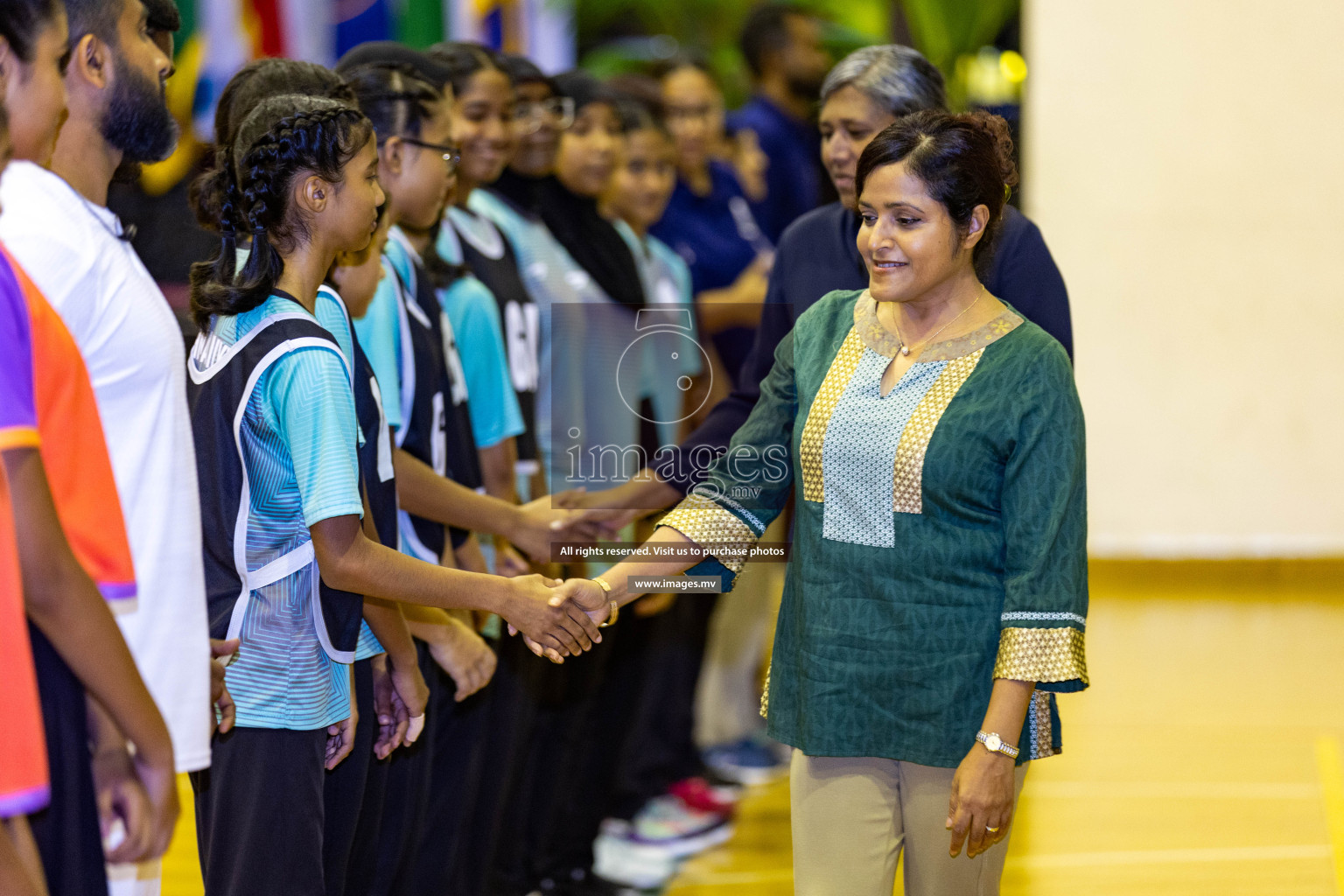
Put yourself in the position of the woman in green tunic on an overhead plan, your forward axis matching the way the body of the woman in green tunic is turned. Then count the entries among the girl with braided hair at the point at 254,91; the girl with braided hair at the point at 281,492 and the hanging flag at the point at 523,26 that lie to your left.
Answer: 0

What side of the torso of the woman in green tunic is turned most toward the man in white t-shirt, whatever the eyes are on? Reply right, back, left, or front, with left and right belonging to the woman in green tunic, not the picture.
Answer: front

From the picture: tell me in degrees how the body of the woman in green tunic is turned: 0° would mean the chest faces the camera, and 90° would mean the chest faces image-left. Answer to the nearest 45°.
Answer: approximately 45°

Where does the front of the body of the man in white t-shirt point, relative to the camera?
to the viewer's right

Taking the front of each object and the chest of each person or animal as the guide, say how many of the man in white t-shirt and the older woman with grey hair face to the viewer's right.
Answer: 1

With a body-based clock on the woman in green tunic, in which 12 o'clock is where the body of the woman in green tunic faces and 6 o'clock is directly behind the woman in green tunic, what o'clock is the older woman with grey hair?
The older woman with grey hair is roughly at 4 o'clock from the woman in green tunic.

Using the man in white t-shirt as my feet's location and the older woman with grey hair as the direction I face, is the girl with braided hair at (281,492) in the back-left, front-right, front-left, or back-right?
front-left

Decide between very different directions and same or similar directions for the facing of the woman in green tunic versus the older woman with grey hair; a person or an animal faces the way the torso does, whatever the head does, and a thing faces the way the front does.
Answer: same or similar directions

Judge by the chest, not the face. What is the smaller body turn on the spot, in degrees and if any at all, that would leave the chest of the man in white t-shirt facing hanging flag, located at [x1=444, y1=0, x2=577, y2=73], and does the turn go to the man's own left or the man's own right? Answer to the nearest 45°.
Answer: approximately 90° to the man's own left

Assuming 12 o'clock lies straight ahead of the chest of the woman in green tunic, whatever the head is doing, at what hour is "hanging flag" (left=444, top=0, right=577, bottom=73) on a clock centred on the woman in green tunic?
The hanging flag is roughly at 4 o'clock from the woman in green tunic.

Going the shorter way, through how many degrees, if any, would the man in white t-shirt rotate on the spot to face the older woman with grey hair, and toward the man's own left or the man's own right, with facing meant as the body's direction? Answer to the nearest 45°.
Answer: approximately 45° to the man's own left

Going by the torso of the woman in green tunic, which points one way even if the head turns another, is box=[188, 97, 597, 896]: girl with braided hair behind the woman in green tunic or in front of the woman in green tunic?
in front

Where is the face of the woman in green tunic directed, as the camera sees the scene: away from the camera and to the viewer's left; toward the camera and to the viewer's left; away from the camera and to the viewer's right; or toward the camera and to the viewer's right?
toward the camera and to the viewer's left

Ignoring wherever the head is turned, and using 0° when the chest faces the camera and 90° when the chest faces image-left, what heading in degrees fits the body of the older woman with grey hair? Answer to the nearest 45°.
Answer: approximately 45°

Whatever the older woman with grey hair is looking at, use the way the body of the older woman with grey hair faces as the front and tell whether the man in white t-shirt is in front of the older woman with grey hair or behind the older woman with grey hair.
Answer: in front
